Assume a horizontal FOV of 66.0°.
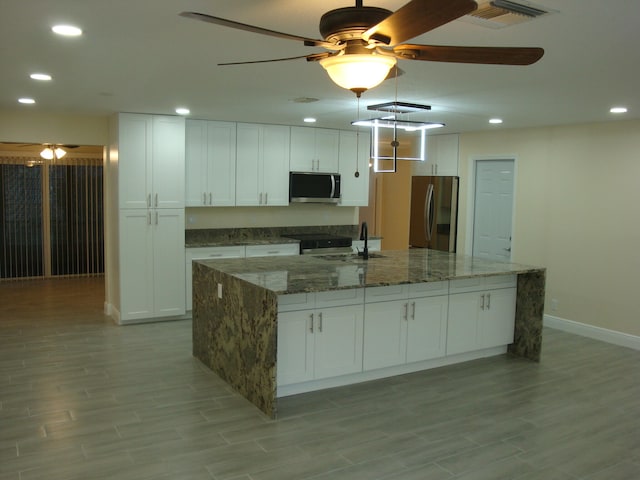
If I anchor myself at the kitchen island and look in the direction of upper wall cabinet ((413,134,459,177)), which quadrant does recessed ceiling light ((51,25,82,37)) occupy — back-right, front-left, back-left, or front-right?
back-left

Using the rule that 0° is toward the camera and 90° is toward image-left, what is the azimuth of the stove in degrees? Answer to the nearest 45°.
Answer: approximately 315°

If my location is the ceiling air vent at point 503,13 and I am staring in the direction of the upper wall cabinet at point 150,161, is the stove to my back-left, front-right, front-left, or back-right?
front-right

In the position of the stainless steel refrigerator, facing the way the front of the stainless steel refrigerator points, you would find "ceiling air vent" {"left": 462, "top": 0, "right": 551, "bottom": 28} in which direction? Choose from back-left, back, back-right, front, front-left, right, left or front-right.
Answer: front-left

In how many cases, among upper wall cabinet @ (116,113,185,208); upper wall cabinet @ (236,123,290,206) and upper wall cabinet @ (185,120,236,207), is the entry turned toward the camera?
3

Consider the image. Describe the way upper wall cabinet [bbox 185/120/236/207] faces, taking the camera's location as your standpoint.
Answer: facing the viewer

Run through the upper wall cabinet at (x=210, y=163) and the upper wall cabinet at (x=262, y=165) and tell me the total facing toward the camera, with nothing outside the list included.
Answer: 2

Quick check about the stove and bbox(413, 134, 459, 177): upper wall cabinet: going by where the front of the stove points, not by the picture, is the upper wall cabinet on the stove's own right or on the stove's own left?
on the stove's own left

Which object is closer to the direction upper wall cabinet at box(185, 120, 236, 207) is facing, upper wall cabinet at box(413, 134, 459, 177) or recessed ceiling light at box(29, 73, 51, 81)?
the recessed ceiling light

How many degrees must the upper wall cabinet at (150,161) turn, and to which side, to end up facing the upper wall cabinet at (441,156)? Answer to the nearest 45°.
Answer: approximately 90° to its left

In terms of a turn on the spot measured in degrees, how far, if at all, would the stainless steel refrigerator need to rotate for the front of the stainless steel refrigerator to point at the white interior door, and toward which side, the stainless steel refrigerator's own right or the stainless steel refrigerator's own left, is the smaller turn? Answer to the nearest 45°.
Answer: approximately 90° to the stainless steel refrigerator's own left

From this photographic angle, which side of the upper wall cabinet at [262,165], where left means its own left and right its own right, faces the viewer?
front

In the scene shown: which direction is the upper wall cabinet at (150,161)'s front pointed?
toward the camera

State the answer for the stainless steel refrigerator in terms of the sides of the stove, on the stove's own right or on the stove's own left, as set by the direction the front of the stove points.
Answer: on the stove's own left

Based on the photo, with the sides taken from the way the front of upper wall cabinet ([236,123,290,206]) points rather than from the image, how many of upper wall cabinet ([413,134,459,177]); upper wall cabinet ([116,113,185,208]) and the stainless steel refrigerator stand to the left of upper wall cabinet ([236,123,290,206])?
2

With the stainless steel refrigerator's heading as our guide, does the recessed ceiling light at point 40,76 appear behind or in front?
in front

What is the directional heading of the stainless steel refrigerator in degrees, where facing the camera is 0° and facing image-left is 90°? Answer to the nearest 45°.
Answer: approximately 45°
